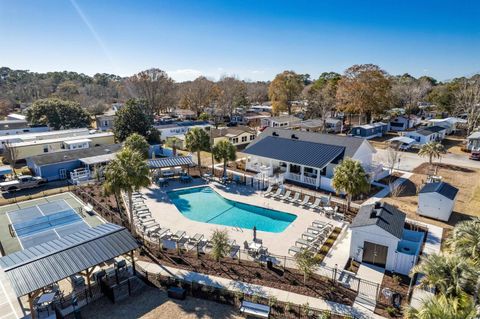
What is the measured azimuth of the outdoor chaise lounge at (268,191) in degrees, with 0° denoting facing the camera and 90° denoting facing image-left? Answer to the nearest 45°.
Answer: approximately 45°

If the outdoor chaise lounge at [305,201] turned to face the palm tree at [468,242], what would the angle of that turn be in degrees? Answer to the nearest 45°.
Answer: approximately 90° to its left

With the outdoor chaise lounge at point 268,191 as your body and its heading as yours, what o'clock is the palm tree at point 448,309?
The palm tree is roughly at 10 o'clock from the outdoor chaise lounge.

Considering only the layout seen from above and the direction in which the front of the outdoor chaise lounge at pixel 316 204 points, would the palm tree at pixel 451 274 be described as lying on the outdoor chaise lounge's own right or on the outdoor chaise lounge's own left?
on the outdoor chaise lounge's own left

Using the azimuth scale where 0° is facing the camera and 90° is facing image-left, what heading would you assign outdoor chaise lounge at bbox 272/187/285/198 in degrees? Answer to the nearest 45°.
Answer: approximately 45°

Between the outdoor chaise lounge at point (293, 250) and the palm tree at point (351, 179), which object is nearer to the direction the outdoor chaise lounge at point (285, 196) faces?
the outdoor chaise lounge

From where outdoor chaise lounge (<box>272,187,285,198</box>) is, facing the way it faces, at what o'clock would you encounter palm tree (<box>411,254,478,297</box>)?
The palm tree is roughly at 10 o'clock from the outdoor chaise lounge.

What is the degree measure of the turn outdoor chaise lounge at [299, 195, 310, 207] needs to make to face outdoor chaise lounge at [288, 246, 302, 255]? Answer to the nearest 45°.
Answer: approximately 45° to its left

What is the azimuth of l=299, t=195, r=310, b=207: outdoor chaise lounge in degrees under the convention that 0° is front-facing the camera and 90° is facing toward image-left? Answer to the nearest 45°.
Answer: approximately 45°

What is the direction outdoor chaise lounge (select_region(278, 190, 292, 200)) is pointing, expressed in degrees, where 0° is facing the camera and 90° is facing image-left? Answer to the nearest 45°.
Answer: approximately 45°
